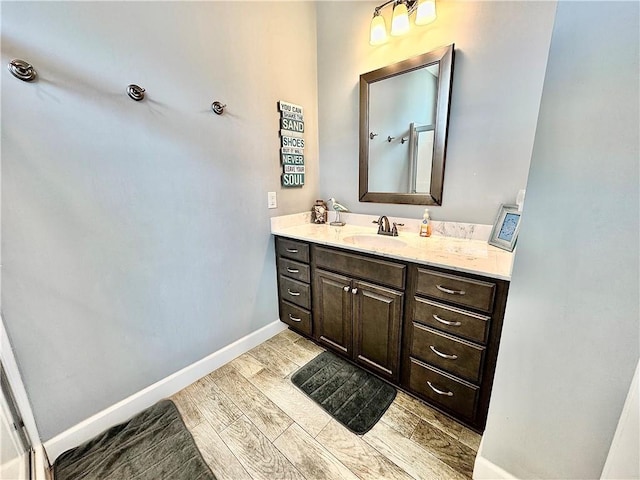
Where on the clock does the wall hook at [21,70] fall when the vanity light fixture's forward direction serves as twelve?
The wall hook is roughly at 12 o'clock from the vanity light fixture.

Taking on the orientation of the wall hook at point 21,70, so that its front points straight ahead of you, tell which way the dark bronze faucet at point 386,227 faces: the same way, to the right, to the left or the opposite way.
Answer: to the right

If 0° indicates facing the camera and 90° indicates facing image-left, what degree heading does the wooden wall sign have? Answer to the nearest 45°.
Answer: approximately 315°

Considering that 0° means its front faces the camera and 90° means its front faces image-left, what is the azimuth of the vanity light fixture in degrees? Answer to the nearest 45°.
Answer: approximately 45°

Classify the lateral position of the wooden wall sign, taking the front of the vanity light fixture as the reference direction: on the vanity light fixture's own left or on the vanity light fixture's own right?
on the vanity light fixture's own right

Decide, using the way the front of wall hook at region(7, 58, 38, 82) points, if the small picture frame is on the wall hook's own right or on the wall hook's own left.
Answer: on the wall hook's own left
